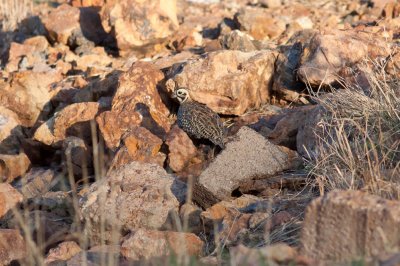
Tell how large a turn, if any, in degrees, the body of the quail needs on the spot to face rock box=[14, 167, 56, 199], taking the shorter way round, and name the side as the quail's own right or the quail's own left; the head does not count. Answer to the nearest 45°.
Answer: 0° — it already faces it

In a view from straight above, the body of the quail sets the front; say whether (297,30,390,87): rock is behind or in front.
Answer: behind

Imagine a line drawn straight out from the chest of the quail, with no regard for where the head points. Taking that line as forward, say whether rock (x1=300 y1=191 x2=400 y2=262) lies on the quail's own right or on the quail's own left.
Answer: on the quail's own left

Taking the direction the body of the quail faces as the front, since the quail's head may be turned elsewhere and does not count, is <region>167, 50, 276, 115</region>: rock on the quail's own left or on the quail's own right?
on the quail's own right

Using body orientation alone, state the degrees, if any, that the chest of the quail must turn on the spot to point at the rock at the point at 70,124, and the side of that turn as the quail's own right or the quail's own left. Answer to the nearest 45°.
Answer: approximately 45° to the quail's own right

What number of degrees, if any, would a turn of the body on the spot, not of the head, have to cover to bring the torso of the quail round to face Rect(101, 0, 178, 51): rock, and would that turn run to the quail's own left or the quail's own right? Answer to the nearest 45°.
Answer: approximately 90° to the quail's own right

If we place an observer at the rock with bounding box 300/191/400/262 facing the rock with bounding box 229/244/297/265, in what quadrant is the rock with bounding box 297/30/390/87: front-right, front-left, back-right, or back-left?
back-right

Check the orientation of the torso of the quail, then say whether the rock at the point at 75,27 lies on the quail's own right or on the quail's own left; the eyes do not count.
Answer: on the quail's own right

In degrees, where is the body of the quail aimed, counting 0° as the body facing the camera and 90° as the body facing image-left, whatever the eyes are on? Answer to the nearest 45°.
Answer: approximately 90°

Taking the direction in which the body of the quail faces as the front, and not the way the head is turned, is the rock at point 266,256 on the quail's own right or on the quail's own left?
on the quail's own left

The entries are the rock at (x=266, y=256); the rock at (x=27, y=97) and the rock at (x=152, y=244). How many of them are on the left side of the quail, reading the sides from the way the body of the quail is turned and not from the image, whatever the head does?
2
